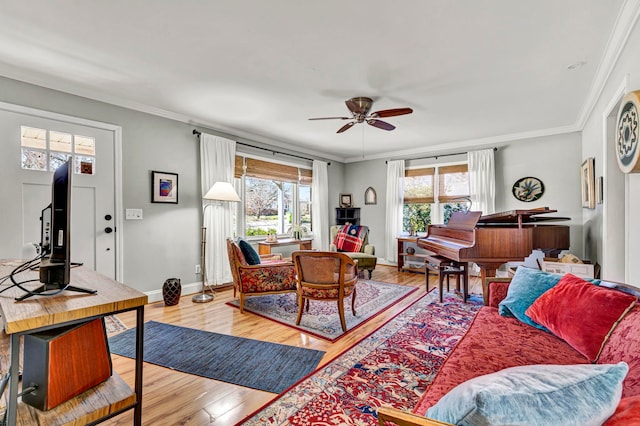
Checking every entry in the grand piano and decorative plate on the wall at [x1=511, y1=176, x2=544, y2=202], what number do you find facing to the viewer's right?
0

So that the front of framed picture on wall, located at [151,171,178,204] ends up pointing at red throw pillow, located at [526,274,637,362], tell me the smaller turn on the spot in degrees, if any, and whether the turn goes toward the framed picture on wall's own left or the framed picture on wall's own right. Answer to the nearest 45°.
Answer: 0° — it already faces it

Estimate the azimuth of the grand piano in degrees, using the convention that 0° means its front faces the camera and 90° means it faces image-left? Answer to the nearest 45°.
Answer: approximately 45°

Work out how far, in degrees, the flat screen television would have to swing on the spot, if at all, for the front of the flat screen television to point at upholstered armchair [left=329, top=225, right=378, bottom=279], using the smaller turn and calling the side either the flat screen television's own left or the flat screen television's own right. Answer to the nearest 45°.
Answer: approximately 45° to the flat screen television's own left

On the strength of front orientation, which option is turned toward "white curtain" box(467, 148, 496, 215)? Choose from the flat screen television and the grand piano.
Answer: the flat screen television

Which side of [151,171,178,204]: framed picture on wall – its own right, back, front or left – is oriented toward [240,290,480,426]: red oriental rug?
front

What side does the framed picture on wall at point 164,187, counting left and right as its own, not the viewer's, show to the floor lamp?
front

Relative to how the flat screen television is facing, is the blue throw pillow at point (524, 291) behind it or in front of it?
in front

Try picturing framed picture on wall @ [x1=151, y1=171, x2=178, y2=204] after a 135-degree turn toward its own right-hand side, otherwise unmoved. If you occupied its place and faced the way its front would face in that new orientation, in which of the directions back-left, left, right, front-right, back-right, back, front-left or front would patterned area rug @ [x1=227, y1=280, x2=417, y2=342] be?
back-left

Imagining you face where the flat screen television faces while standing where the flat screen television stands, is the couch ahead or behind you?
ahead

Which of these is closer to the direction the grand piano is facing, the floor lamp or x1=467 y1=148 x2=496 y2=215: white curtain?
the floor lamp

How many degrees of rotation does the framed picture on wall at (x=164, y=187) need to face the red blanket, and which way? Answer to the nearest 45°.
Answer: approximately 45° to its left

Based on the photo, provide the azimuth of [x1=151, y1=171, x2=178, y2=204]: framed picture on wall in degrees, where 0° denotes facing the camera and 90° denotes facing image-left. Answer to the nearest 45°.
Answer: approximately 315°

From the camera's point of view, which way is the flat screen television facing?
to the viewer's right

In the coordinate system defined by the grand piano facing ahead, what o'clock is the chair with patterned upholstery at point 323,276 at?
The chair with patterned upholstery is roughly at 12 o'clock from the grand piano.

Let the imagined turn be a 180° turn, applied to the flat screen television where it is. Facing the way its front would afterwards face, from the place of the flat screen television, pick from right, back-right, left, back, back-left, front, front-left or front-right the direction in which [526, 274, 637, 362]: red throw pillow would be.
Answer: back-left

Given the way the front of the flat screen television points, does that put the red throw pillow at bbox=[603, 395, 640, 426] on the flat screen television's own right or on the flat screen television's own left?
on the flat screen television's own right

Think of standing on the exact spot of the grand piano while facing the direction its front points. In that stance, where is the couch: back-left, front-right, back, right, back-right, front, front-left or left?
front-left

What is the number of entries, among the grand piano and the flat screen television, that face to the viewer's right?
1
